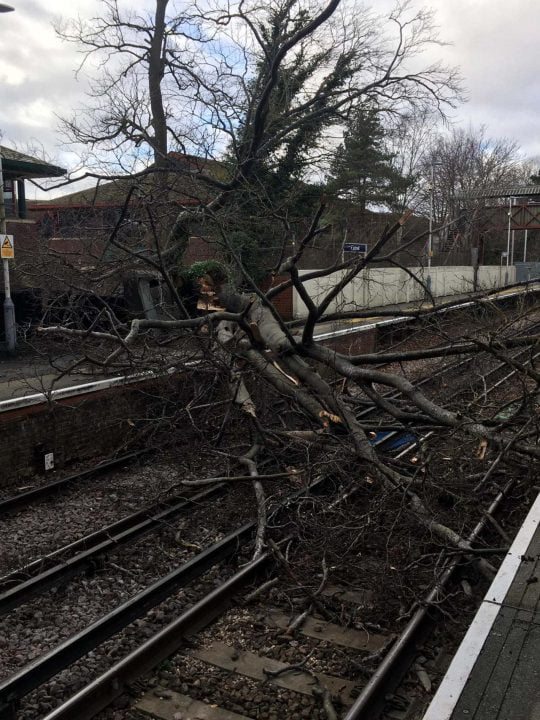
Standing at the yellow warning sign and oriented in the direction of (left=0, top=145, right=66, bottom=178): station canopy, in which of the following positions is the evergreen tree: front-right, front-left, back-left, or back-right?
front-right

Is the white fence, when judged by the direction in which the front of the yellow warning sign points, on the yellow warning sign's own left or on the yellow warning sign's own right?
on the yellow warning sign's own left

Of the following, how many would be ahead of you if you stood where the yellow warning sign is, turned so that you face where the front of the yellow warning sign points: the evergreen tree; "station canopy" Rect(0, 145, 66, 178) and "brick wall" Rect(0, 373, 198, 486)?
1

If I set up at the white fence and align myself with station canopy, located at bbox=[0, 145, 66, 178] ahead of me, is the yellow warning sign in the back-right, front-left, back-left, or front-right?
front-left

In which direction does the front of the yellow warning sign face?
toward the camera

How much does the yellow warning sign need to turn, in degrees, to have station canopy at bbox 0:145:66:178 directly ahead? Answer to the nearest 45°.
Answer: approximately 180°

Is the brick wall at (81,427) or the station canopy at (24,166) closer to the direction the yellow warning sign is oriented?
the brick wall

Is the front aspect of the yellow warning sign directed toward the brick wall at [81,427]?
yes

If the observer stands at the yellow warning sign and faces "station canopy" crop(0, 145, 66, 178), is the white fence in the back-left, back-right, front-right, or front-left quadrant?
front-right

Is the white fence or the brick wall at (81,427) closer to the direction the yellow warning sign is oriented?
the brick wall

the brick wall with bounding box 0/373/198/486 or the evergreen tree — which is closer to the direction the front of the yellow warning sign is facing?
the brick wall

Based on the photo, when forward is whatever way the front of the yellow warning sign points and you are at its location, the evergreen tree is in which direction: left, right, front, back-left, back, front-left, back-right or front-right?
back-left

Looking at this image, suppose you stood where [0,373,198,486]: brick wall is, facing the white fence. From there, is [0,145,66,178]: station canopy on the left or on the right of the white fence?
left

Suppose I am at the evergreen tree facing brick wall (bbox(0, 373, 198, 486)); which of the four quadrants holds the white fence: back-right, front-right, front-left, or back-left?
front-left
